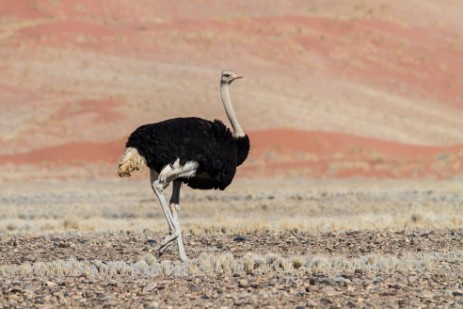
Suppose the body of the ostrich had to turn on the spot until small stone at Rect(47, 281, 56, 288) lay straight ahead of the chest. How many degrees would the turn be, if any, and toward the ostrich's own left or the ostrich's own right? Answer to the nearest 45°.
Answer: approximately 135° to the ostrich's own right

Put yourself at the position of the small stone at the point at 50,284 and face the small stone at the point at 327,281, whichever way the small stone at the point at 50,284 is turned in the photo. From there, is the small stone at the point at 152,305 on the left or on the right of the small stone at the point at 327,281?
right

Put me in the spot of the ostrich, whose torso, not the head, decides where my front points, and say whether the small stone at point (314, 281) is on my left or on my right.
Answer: on my right

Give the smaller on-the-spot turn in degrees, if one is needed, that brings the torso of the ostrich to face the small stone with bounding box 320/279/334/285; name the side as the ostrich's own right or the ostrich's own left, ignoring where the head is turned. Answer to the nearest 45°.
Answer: approximately 45° to the ostrich's own right

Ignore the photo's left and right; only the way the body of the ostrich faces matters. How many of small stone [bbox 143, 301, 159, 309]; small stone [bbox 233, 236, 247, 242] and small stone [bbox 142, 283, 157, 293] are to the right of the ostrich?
2

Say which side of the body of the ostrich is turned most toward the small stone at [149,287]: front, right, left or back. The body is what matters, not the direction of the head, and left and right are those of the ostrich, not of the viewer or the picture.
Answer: right

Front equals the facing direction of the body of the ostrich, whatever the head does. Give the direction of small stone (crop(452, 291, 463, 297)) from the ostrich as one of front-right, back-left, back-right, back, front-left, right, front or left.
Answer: front-right

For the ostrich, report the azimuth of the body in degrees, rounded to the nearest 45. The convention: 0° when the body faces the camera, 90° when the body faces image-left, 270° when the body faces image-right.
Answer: approximately 270°

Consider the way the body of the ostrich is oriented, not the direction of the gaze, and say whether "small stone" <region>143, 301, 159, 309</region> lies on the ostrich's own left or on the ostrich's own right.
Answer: on the ostrich's own right
